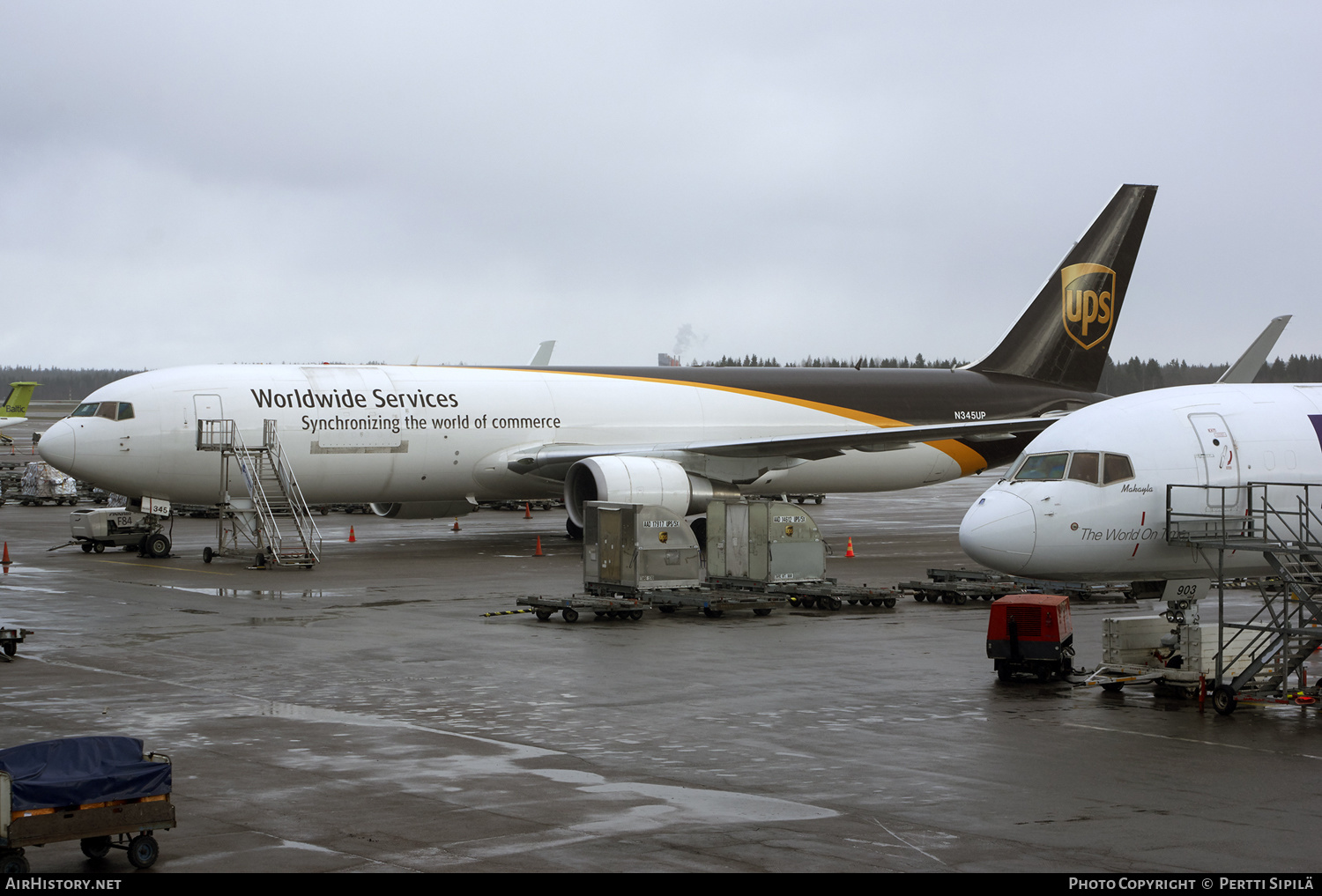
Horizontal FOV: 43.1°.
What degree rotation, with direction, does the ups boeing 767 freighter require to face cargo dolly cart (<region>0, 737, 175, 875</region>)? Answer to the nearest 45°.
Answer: approximately 45° to its left

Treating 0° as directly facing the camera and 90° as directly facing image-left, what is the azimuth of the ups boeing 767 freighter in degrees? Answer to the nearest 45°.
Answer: approximately 45°

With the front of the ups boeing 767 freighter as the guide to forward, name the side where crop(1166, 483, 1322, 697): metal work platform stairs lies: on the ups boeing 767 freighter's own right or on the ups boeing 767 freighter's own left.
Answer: on the ups boeing 767 freighter's own left

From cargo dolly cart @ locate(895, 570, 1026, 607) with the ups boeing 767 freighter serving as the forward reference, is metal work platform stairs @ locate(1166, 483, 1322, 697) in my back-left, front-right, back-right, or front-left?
back-left

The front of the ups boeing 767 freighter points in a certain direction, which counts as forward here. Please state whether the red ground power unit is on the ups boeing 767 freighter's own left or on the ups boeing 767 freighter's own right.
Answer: on the ups boeing 767 freighter's own left

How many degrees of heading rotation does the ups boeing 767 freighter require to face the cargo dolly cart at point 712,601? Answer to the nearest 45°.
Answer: approximately 45° to its left

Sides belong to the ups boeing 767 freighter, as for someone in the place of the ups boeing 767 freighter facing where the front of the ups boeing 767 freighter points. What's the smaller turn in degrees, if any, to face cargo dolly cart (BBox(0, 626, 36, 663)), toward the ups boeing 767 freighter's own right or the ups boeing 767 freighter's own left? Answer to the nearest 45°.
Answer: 0° — it already faces it
